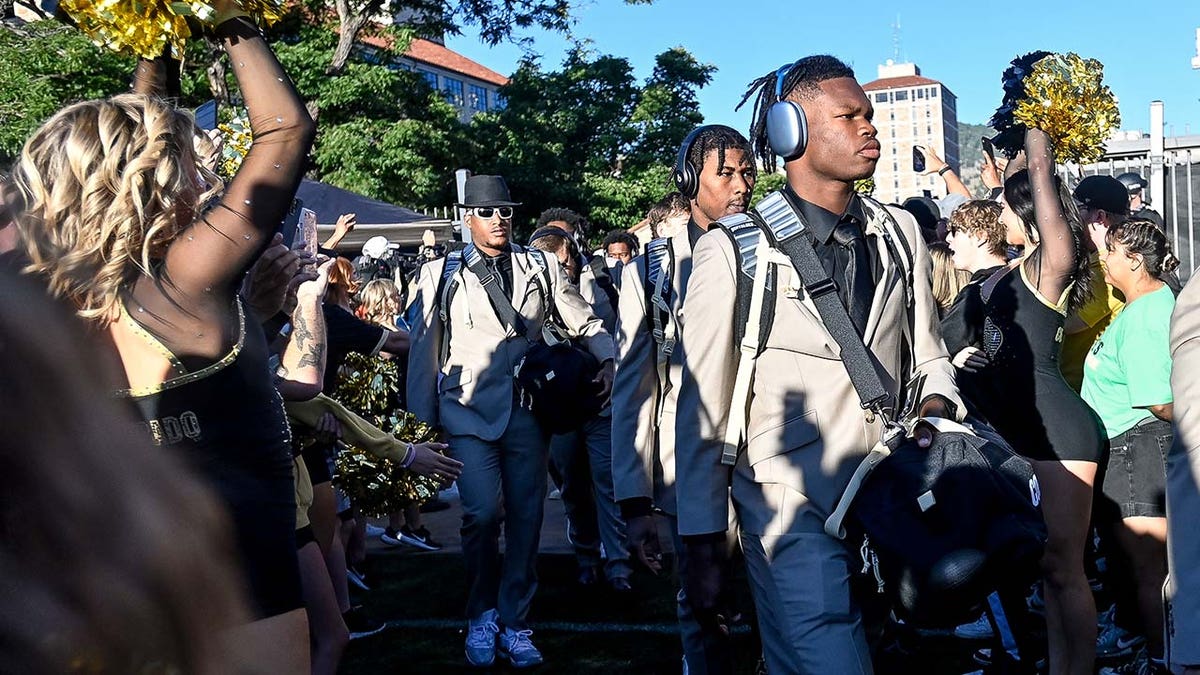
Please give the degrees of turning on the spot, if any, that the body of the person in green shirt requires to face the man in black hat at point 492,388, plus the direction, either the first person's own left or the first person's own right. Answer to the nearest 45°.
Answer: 0° — they already face them

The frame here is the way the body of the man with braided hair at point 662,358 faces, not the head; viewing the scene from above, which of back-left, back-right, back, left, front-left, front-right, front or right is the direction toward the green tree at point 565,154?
back-left

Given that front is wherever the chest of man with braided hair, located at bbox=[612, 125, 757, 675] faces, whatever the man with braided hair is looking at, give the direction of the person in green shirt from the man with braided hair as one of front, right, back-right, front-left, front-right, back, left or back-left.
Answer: front-left

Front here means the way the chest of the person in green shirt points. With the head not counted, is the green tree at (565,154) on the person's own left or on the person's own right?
on the person's own right

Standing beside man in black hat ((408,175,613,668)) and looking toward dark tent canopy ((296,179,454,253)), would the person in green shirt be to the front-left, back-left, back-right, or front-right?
back-right

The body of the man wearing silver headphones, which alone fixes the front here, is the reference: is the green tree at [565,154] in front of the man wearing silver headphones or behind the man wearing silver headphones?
behind

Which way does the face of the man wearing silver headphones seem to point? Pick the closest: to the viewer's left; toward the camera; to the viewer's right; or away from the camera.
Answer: to the viewer's right

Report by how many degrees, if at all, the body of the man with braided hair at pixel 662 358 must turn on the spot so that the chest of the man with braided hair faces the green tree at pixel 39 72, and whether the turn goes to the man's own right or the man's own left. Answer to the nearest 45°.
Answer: approximately 180°

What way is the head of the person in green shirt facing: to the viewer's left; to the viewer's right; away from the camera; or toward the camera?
to the viewer's left

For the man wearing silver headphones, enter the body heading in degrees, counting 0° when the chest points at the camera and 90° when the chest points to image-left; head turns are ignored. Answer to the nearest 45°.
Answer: approximately 315°

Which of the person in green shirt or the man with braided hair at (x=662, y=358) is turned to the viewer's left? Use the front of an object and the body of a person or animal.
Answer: the person in green shirt

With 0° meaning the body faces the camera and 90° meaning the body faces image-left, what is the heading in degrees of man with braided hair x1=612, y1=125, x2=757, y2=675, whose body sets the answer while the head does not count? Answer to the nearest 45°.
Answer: approximately 315°

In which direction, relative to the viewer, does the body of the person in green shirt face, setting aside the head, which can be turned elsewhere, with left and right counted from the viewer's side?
facing to the left of the viewer
